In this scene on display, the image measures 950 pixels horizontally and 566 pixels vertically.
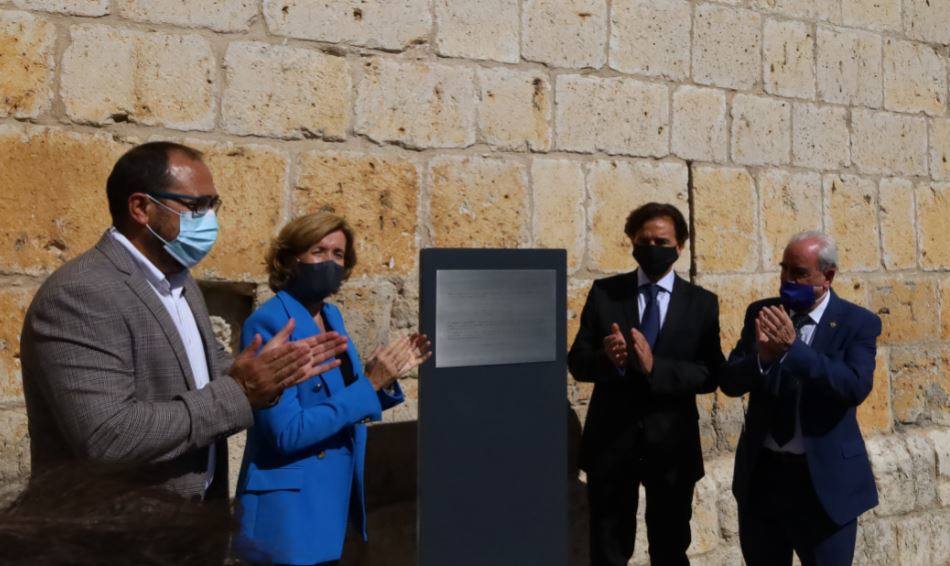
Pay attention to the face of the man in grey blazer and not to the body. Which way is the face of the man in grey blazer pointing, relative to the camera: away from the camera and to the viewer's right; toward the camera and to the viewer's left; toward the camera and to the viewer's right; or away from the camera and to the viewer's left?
toward the camera and to the viewer's right

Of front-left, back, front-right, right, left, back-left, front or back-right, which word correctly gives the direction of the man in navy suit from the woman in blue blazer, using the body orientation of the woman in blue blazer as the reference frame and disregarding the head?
front-left

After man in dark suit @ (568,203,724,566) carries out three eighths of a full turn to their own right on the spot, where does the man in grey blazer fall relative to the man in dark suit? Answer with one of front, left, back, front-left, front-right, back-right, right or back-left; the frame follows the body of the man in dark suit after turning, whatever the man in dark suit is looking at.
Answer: left

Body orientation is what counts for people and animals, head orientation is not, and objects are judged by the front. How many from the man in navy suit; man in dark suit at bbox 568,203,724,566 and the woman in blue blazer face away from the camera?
0

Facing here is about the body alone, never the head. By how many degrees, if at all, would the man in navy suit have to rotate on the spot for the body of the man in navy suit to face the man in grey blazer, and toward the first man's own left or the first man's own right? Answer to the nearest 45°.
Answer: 0° — they already face them

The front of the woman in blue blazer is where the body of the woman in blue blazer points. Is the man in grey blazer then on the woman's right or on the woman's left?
on the woman's right

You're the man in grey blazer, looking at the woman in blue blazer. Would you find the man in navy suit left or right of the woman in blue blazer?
right

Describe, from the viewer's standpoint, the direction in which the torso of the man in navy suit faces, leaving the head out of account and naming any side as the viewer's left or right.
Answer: facing the viewer and to the left of the viewer

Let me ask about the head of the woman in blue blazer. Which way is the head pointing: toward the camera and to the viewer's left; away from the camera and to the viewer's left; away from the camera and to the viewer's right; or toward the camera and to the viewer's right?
toward the camera and to the viewer's right

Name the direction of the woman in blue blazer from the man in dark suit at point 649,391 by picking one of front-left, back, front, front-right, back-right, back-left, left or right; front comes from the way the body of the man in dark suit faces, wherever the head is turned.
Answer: front-right

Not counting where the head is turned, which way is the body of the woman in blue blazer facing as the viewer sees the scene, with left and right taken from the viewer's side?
facing the viewer and to the right of the viewer

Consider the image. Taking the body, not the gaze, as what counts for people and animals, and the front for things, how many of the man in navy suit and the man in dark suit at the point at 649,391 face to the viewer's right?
0

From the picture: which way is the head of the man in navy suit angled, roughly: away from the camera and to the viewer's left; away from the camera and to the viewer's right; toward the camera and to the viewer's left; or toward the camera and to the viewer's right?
toward the camera and to the viewer's left

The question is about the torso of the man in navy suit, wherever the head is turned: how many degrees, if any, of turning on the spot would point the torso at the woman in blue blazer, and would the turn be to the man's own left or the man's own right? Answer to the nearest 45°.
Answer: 0° — they already face them

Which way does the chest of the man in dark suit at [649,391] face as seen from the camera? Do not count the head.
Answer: toward the camera
